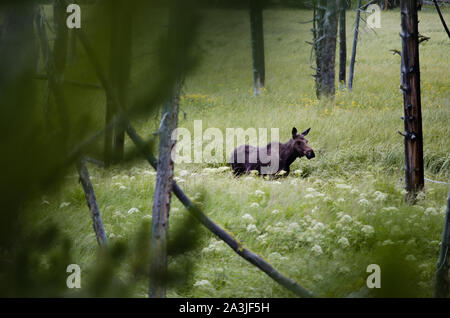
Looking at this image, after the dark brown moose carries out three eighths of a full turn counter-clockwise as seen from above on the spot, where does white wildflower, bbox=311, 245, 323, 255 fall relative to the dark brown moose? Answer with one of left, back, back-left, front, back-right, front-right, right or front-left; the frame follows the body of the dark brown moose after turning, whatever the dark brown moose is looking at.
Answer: back-left

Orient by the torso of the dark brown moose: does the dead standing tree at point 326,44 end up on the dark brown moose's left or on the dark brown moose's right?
on the dark brown moose's left

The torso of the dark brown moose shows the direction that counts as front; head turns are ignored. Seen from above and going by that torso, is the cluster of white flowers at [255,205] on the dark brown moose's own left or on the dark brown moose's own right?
on the dark brown moose's own right

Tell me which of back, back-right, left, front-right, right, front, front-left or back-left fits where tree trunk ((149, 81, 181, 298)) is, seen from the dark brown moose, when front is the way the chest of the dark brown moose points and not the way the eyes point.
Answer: right

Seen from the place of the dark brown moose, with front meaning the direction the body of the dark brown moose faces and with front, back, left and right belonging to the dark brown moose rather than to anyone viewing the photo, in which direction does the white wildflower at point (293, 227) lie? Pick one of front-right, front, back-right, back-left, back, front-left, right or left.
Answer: right

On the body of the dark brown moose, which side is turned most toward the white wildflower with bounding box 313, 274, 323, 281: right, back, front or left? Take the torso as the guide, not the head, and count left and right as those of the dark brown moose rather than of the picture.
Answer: right

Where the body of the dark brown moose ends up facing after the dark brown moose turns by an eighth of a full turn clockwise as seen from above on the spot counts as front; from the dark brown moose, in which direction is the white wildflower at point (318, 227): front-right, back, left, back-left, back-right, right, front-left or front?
front-right

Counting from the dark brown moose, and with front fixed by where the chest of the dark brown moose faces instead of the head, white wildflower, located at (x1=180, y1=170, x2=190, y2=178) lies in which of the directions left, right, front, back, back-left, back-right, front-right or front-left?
back-right

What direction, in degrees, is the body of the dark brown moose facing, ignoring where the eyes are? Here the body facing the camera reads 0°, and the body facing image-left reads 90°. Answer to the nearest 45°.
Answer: approximately 270°
